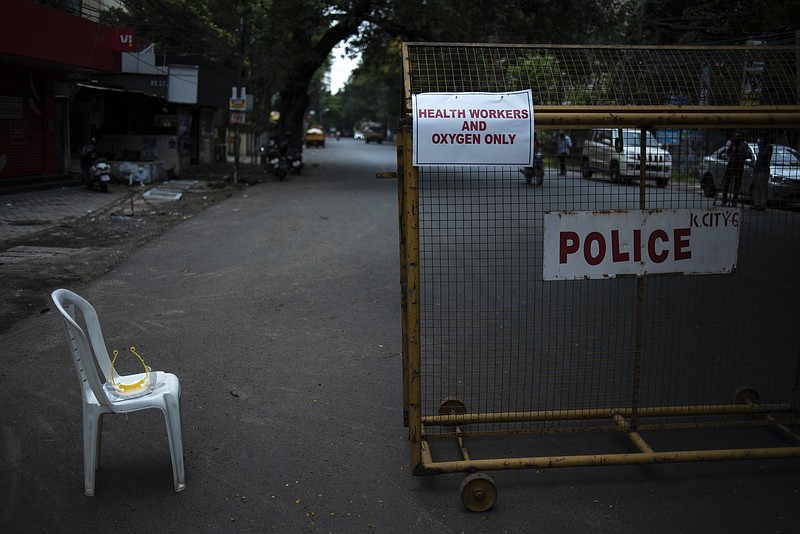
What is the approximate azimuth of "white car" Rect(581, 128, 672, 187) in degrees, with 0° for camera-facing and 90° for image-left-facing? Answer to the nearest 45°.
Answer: approximately 315°

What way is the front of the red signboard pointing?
toward the camera

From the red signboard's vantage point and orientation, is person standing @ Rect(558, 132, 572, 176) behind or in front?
in front

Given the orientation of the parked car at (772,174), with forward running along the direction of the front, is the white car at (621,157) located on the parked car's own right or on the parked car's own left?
on the parked car's own right

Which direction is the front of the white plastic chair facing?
to the viewer's right

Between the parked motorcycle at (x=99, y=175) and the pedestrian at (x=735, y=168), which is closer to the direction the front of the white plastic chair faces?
the pedestrian

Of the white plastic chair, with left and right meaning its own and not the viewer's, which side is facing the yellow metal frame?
front

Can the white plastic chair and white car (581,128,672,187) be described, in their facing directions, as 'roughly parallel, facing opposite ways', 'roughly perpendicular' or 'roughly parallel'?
roughly perpendicular
